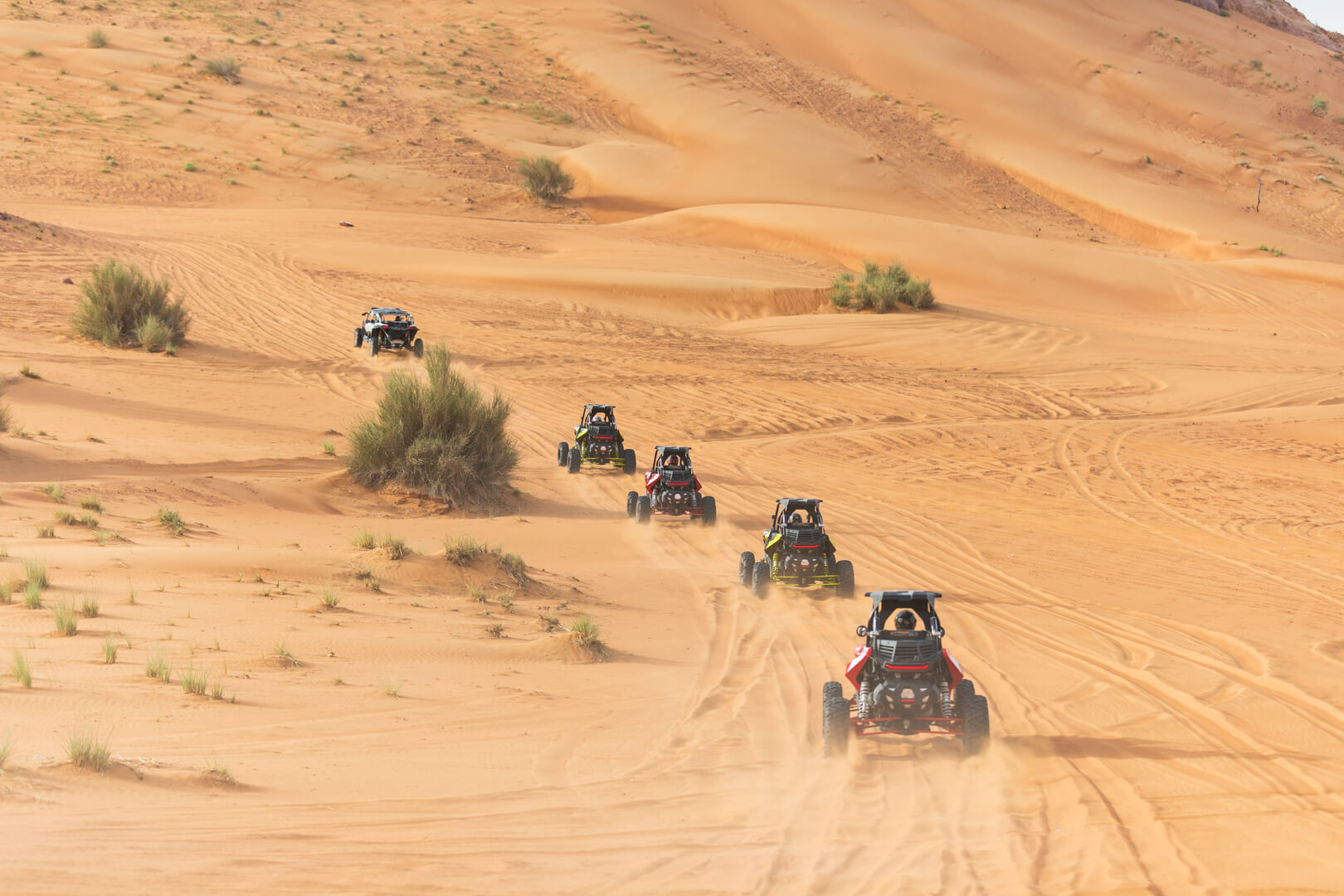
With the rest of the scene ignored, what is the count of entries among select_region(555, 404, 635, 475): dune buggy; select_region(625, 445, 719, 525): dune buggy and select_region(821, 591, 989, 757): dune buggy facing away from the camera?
3

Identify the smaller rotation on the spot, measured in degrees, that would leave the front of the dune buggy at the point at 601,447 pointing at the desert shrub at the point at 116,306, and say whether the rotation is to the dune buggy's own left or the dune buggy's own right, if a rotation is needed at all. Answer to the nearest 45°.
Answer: approximately 45° to the dune buggy's own left

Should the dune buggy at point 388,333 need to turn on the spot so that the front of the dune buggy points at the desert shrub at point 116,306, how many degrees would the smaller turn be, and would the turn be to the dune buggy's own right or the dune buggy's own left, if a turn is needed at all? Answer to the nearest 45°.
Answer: approximately 45° to the dune buggy's own left

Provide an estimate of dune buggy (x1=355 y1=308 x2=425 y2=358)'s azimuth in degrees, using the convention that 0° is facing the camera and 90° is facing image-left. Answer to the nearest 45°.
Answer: approximately 135°

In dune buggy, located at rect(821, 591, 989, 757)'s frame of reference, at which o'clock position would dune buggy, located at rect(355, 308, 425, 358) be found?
dune buggy, located at rect(355, 308, 425, 358) is roughly at 11 o'clock from dune buggy, located at rect(821, 591, 989, 757).

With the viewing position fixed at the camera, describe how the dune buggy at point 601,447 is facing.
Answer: facing away from the viewer

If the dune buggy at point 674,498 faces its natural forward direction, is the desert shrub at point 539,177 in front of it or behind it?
in front

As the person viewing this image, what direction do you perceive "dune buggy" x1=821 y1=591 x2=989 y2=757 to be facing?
facing away from the viewer

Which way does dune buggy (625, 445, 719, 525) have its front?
away from the camera

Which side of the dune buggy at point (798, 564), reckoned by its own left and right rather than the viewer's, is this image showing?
back

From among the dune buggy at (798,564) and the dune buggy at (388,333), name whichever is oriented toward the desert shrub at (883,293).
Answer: the dune buggy at (798,564)

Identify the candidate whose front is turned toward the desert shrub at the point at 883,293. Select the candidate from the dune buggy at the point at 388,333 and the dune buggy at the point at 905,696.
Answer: the dune buggy at the point at 905,696
